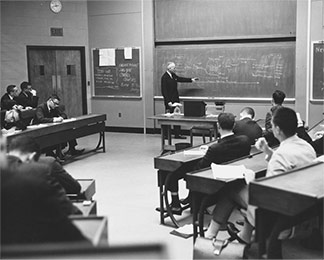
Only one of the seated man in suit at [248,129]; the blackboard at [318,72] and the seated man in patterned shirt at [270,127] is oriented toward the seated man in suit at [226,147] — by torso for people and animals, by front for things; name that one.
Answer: the blackboard

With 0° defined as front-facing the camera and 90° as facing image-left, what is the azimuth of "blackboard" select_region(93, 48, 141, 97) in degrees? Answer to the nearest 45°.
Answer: approximately 0°

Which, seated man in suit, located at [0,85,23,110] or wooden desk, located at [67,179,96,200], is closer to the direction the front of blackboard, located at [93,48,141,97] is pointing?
the wooden desk

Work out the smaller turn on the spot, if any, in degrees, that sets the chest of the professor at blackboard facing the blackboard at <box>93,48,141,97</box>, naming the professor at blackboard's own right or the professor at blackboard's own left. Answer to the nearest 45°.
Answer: approximately 180°

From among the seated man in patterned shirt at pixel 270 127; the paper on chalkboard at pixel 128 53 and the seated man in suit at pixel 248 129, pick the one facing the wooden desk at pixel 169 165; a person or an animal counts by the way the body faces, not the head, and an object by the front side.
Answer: the paper on chalkboard

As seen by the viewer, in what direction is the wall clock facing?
toward the camera

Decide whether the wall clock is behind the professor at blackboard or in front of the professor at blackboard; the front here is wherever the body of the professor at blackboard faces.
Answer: behind

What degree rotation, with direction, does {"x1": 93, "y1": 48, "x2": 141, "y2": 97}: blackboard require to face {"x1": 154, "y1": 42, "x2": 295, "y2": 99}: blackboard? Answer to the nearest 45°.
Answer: approximately 45° to its left

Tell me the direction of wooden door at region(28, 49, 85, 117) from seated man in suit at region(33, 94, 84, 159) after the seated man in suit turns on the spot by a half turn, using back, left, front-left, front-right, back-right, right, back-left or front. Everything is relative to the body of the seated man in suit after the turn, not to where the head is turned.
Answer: front-right

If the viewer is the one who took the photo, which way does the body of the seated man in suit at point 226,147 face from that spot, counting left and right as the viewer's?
facing away from the viewer and to the left of the viewer

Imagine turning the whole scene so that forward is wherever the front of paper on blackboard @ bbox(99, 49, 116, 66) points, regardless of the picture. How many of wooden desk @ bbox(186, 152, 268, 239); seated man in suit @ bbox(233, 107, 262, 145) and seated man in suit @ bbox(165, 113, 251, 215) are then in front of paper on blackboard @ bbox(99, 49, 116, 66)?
3

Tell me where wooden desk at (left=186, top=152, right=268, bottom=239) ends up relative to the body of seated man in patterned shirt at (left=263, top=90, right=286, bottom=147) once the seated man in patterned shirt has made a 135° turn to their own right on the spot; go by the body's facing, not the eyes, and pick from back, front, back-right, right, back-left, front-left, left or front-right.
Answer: right

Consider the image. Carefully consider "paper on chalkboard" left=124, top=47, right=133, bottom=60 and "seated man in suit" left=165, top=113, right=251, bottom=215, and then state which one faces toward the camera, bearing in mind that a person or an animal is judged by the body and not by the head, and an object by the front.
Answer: the paper on chalkboard

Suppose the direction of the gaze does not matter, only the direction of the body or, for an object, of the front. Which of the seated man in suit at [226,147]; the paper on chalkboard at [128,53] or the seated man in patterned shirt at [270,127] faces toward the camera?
the paper on chalkboard

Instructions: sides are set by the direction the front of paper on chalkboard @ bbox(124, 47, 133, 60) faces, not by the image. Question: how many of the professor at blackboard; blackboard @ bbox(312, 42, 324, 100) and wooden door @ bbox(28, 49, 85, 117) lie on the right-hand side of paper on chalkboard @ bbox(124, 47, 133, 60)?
1

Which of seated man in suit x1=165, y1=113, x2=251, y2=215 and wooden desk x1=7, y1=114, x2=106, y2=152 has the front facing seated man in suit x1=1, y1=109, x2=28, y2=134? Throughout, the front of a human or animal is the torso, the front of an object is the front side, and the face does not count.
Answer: seated man in suit x1=165, y1=113, x2=251, y2=215

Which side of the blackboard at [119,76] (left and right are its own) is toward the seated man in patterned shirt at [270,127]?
front

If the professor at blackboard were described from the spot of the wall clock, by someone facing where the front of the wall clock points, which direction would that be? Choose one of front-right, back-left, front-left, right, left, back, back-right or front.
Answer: front-left

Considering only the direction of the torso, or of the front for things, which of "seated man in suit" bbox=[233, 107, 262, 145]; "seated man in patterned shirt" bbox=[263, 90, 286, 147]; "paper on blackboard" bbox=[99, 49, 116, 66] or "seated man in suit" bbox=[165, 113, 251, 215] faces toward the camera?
the paper on blackboard
